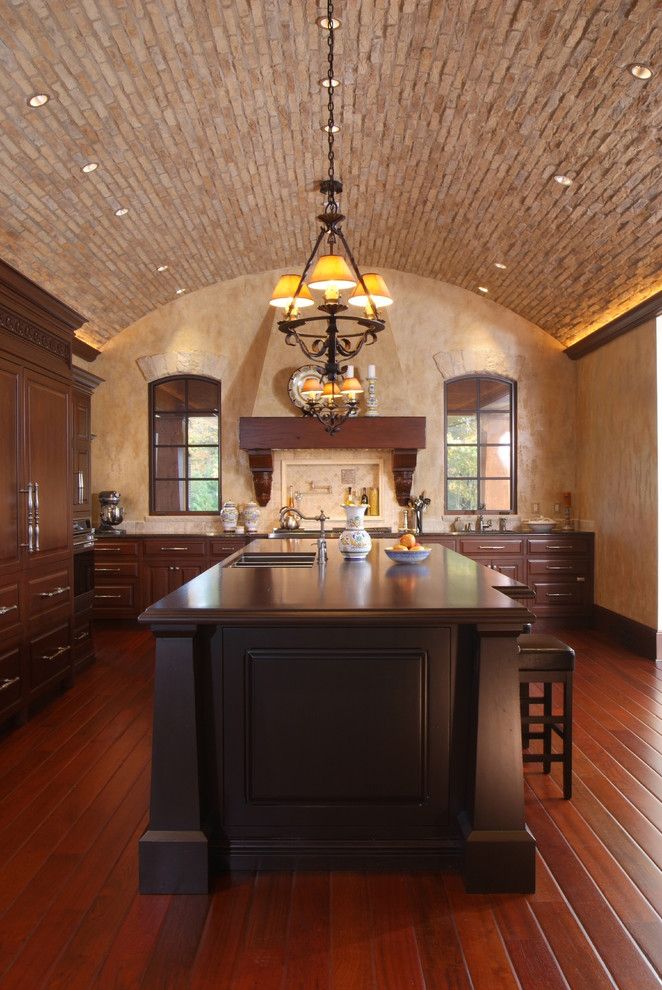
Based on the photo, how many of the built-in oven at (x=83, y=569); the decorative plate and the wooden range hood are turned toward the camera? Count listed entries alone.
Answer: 2

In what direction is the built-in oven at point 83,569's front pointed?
to the viewer's right

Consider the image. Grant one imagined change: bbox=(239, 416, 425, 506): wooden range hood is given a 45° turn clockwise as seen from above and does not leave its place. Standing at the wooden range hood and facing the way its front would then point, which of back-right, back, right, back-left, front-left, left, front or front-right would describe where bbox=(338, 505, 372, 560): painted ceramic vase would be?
front-left

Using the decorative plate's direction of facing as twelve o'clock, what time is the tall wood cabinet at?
The tall wood cabinet is roughly at 1 o'clock from the decorative plate.

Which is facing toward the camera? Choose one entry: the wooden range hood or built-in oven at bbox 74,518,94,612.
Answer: the wooden range hood

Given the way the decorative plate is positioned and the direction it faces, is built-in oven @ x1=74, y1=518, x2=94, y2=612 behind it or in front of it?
in front

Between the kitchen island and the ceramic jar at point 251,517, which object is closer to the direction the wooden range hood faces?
the kitchen island

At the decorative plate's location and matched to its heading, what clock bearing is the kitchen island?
The kitchen island is roughly at 12 o'clock from the decorative plate.

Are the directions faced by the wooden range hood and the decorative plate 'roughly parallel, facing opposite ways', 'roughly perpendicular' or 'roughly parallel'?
roughly parallel

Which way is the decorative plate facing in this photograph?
toward the camera

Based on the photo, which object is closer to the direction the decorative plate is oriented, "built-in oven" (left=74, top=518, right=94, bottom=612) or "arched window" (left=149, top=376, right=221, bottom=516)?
the built-in oven

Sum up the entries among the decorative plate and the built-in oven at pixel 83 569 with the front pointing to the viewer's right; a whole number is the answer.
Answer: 1

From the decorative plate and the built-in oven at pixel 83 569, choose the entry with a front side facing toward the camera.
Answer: the decorative plate

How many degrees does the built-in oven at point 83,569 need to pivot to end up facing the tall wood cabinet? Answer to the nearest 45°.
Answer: approximately 90° to its right

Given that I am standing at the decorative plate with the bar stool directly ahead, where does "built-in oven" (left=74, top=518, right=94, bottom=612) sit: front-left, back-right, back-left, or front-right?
front-right

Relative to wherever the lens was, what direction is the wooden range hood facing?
facing the viewer

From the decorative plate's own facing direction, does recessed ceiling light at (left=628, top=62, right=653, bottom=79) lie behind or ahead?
ahead

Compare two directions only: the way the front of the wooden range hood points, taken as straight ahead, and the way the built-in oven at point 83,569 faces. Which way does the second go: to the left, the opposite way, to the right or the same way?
to the left
